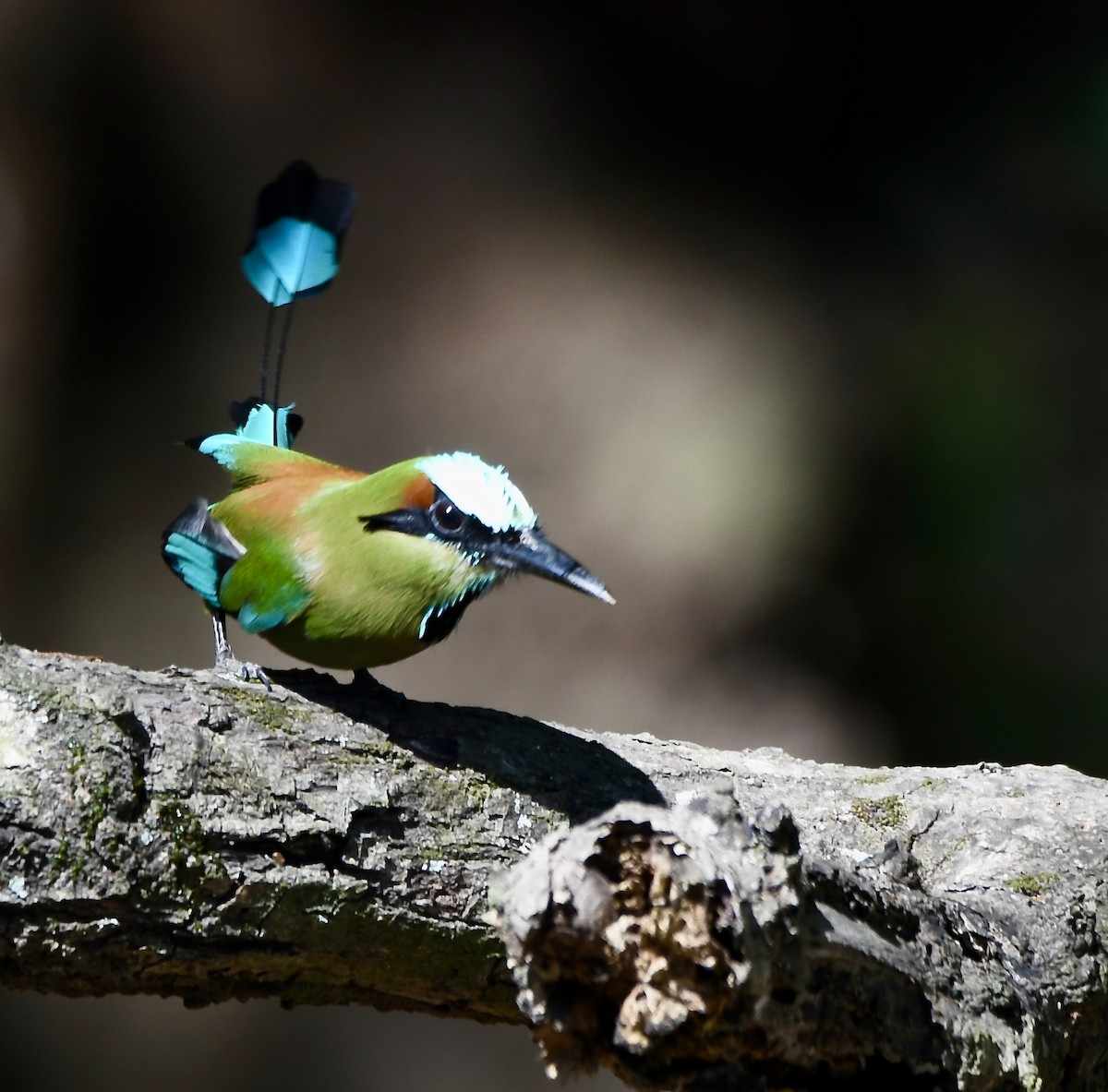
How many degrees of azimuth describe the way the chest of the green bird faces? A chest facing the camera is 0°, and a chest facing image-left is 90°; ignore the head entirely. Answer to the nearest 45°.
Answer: approximately 315°
